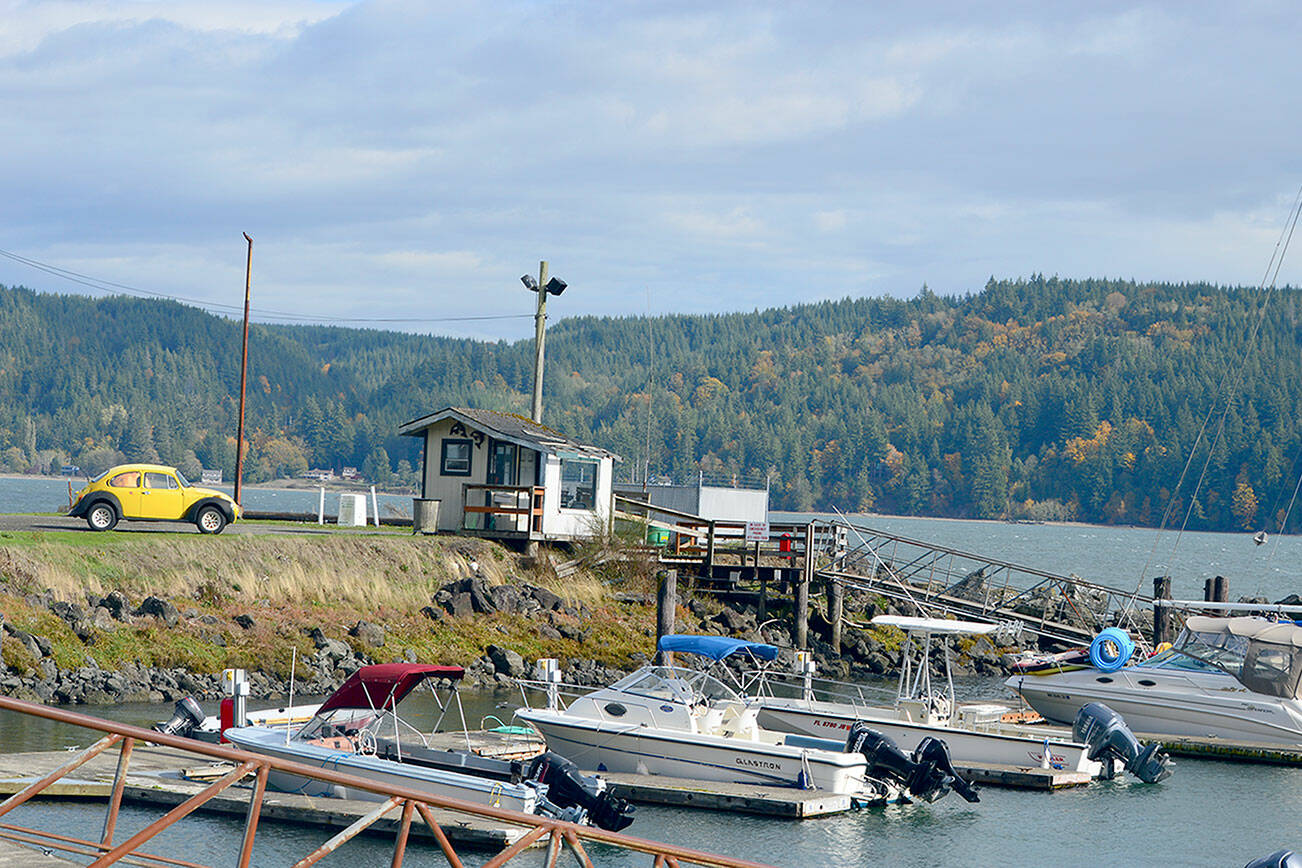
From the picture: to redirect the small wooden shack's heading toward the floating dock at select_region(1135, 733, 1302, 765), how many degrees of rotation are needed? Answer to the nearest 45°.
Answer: approximately 90° to its left

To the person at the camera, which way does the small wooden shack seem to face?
facing the viewer and to the left of the viewer

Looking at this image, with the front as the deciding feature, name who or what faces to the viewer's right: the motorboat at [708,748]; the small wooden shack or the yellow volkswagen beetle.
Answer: the yellow volkswagen beetle

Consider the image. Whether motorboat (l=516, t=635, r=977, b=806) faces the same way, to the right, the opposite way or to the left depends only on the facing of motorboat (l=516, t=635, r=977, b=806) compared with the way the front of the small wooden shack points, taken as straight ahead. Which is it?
to the right

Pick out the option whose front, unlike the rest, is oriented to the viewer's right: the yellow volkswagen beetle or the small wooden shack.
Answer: the yellow volkswagen beetle

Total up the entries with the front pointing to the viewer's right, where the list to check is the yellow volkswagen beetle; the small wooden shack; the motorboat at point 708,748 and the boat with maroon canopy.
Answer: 1

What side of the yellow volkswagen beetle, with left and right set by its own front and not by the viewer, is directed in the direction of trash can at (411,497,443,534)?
front

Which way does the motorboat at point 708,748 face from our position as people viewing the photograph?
facing away from the viewer and to the left of the viewer

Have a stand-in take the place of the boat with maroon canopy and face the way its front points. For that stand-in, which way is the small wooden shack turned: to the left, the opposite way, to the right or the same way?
to the left

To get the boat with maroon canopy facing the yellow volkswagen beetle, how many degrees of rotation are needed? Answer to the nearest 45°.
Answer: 0° — it already faces it

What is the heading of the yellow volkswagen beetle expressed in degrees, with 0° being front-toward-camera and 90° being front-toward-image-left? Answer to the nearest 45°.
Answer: approximately 270°

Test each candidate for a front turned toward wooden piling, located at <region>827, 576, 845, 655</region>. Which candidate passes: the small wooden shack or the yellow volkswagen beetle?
the yellow volkswagen beetle

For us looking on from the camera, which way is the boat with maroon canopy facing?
facing away from the viewer and to the left of the viewer

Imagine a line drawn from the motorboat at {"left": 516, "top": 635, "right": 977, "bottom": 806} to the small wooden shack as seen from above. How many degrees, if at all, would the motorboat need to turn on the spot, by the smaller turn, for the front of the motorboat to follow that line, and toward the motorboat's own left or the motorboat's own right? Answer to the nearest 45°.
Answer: approximately 45° to the motorboat's own right
